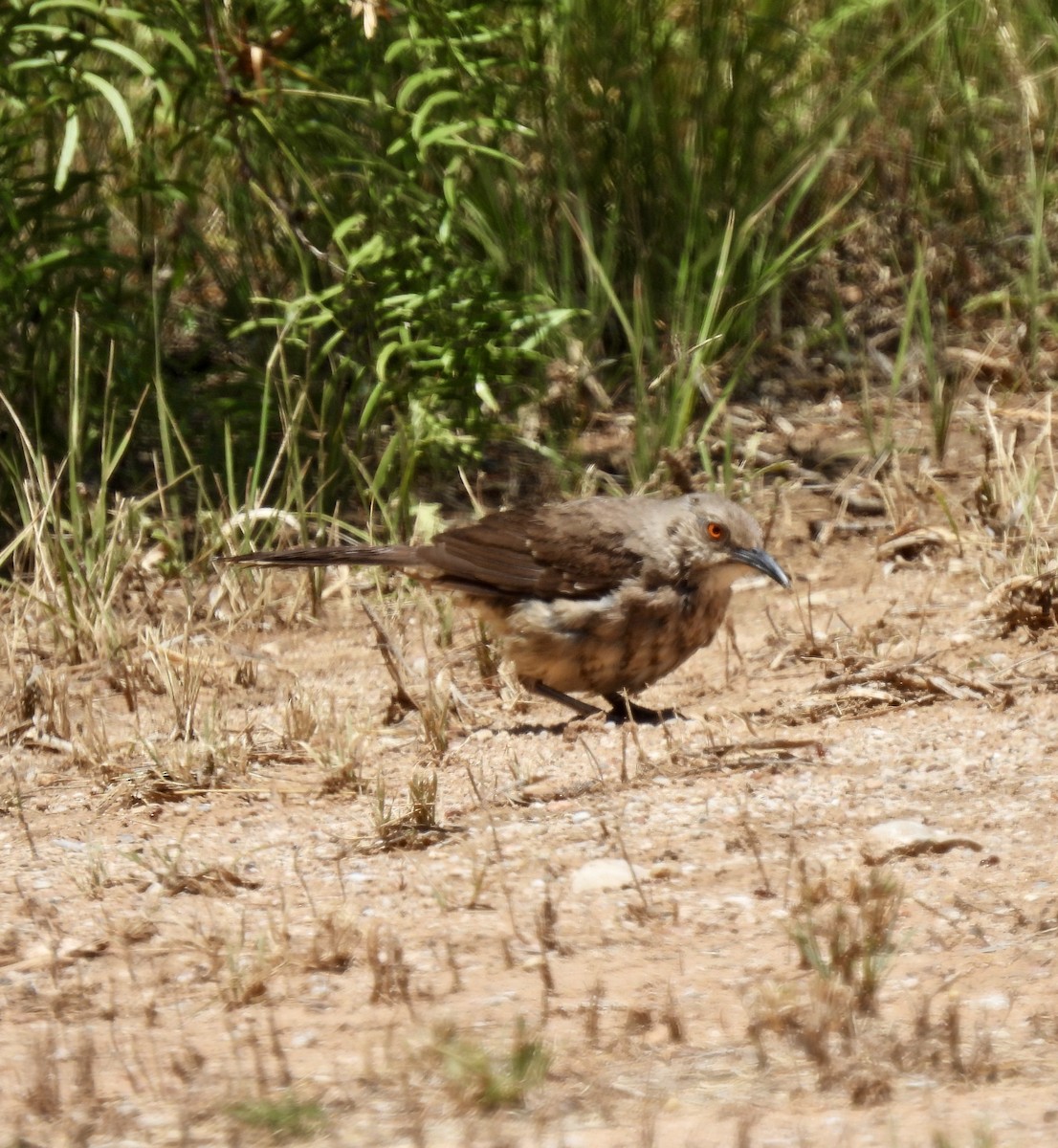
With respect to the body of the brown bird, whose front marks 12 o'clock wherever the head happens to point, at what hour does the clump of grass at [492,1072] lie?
The clump of grass is roughly at 3 o'clock from the brown bird.

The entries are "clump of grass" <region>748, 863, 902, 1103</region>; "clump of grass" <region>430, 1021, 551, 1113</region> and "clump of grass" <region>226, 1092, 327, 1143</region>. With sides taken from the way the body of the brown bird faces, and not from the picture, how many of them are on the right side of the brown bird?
3

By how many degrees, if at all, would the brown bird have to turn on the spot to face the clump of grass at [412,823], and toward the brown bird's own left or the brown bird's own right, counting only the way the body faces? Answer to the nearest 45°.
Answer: approximately 90° to the brown bird's own right

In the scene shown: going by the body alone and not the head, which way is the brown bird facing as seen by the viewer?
to the viewer's right

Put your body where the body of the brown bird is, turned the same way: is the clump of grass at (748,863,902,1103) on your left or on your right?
on your right

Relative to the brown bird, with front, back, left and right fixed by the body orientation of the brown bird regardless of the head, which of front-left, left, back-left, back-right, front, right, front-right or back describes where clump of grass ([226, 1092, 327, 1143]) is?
right
